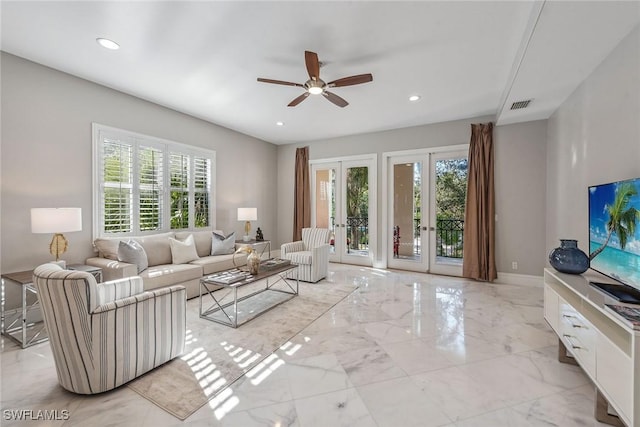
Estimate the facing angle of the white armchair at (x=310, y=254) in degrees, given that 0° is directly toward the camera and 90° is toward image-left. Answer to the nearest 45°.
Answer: approximately 45°

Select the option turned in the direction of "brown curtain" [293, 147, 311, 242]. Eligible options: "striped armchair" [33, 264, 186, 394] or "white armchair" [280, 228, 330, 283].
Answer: the striped armchair

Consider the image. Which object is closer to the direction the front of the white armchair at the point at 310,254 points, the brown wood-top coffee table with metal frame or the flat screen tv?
the brown wood-top coffee table with metal frame

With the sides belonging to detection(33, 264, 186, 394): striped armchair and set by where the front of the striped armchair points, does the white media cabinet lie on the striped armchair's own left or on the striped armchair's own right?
on the striped armchair's own right

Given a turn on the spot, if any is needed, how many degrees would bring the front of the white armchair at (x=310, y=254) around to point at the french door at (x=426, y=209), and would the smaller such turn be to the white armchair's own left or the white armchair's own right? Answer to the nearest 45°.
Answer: approximately 135° to the white armchair's own left

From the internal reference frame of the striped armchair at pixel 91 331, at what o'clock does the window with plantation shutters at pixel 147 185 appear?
The window with plantation shutters is roughly at 11 o'clock from the striped armchair.

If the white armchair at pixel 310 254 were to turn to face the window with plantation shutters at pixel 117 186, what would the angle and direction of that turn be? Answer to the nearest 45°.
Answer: approximately 45° to its right

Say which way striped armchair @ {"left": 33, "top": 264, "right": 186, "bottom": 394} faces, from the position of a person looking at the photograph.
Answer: facing away from the viewer and to the right of the viewer

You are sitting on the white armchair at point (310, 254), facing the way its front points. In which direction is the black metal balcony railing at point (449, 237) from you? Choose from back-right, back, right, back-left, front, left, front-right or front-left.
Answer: back-left

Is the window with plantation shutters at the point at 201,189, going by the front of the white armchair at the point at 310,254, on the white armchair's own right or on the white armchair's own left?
on the white armchair's own right

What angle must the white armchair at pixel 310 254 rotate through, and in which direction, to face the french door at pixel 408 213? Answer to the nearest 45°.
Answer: approximately 135° to its left
